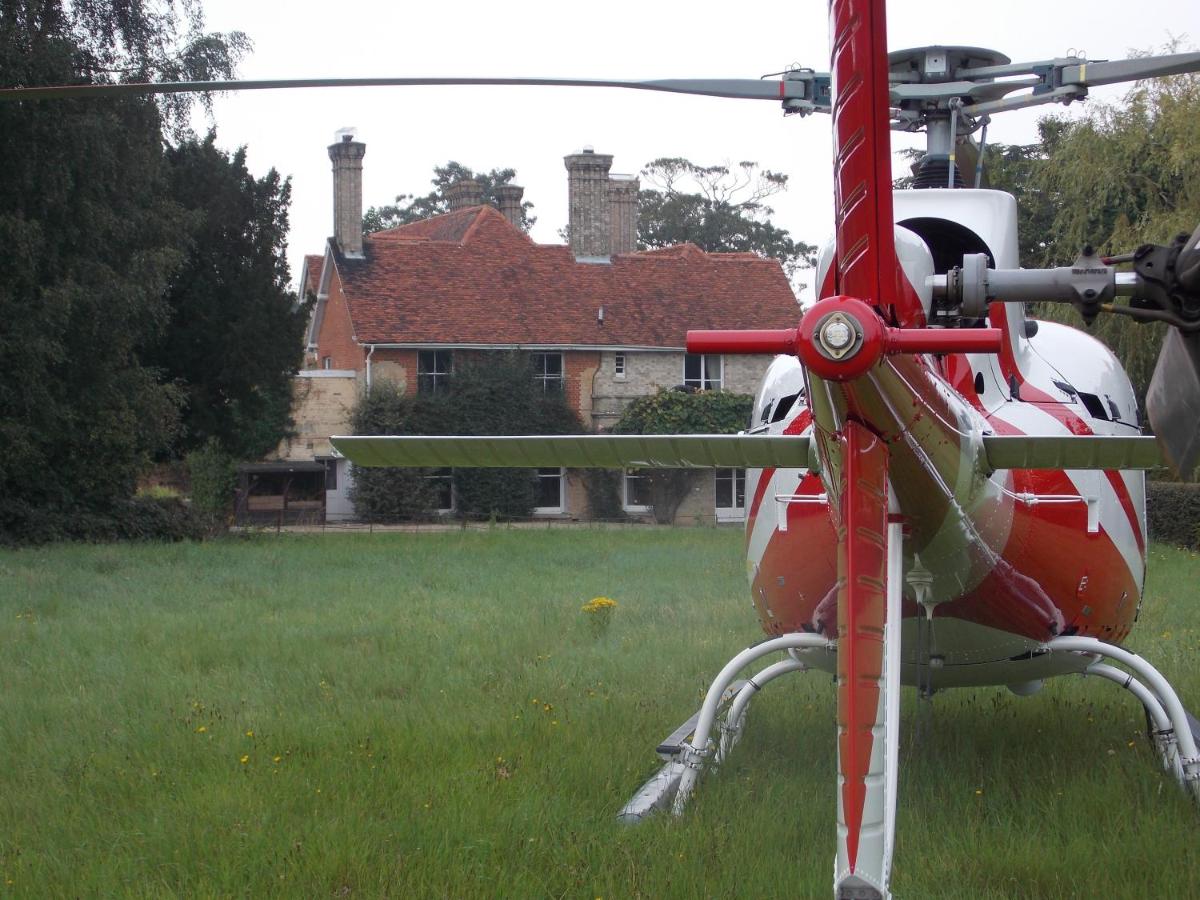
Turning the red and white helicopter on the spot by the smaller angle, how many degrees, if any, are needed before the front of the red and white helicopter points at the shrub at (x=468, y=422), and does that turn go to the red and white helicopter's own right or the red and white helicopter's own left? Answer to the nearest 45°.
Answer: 0° — it already faces it

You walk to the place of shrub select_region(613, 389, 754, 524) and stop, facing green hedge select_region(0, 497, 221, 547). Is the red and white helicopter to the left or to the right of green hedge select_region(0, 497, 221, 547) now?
left

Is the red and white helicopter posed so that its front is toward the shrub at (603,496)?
yes

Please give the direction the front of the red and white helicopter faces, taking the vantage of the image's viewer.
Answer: facing away from the viewer

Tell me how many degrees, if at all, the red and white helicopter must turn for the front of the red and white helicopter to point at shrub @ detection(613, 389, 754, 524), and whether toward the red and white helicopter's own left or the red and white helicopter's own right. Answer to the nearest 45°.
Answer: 0° — it already faces it

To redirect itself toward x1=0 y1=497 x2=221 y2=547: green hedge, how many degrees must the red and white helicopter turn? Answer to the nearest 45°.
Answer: approximately 45° to its left
